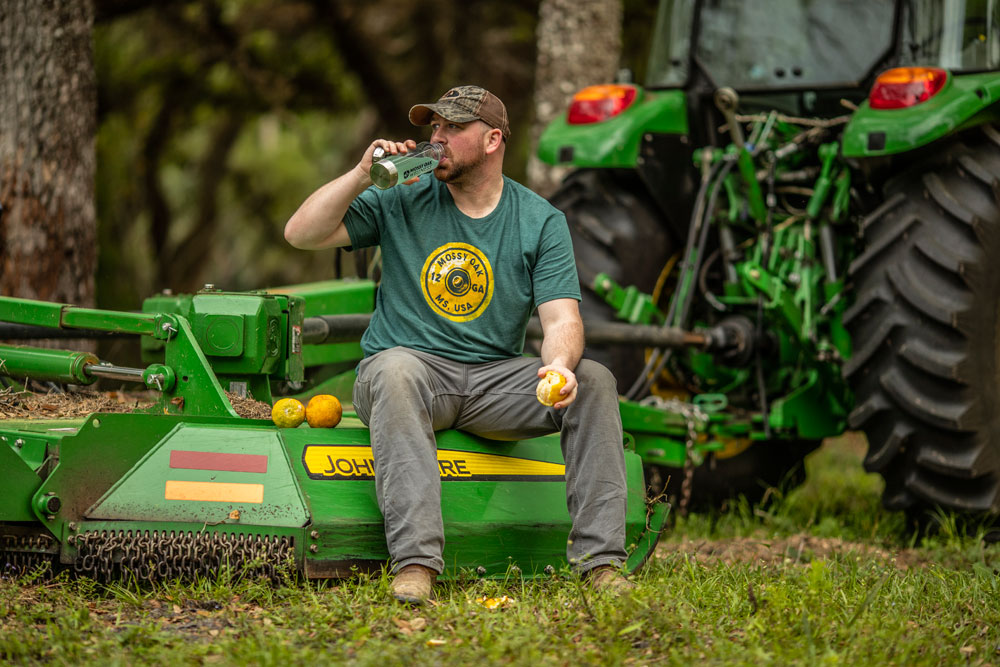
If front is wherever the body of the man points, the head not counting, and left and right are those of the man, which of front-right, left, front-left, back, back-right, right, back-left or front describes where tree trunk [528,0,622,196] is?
back

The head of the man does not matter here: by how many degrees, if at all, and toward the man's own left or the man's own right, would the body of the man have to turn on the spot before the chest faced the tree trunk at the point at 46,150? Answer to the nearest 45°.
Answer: approximately 135° to the man's own right

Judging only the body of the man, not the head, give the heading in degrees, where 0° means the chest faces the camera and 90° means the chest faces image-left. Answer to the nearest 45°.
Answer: approximately 0°

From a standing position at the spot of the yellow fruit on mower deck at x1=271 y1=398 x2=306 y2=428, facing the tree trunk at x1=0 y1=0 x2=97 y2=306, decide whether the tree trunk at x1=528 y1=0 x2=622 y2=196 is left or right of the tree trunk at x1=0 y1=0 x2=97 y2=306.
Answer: right

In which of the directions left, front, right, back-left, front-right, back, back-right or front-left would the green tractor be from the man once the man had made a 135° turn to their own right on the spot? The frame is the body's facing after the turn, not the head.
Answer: right

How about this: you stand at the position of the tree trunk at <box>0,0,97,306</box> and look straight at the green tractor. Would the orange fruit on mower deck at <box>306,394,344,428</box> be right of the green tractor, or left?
right
